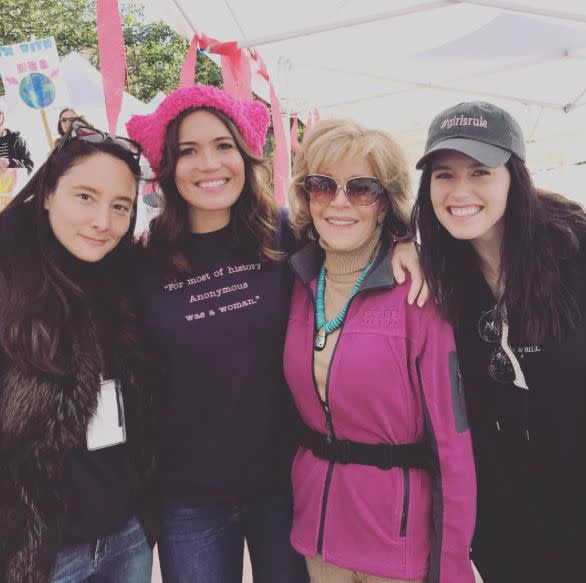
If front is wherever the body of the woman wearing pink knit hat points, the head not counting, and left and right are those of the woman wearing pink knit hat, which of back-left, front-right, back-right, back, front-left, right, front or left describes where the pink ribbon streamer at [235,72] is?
back

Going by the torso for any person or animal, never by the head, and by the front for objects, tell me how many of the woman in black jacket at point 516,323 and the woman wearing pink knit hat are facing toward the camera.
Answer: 2

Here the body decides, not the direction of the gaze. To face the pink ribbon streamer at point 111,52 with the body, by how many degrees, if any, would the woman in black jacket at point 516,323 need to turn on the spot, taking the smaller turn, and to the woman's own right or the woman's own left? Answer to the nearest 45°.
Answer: approximately 90° to the woman's own right

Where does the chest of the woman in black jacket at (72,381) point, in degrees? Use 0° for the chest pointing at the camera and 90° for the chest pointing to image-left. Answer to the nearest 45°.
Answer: approximately 315°
